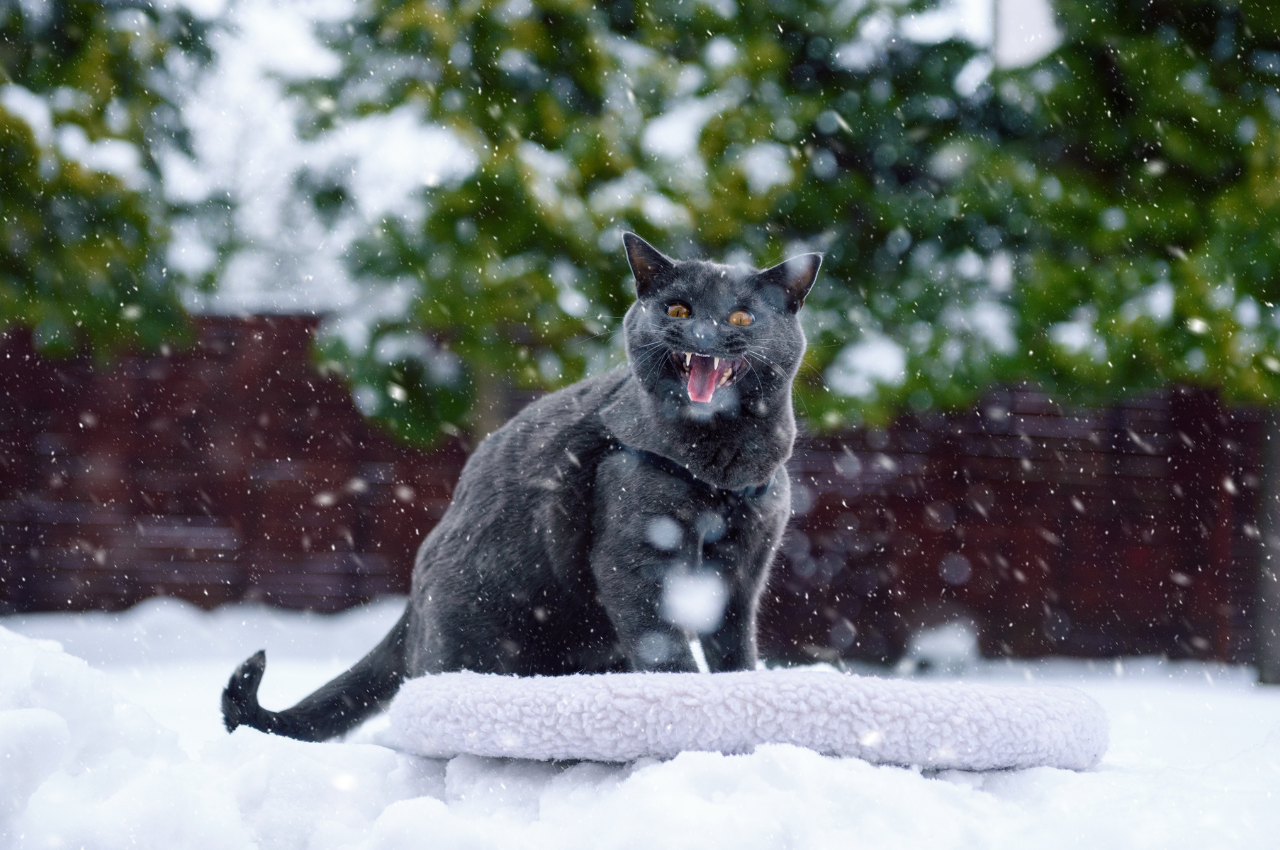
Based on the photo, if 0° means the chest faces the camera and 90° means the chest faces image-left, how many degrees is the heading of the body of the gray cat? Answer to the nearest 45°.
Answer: approximately 315°

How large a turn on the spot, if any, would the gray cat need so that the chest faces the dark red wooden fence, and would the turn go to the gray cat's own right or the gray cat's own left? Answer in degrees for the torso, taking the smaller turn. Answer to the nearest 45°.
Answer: approximately 135° to the gray cat's own left
